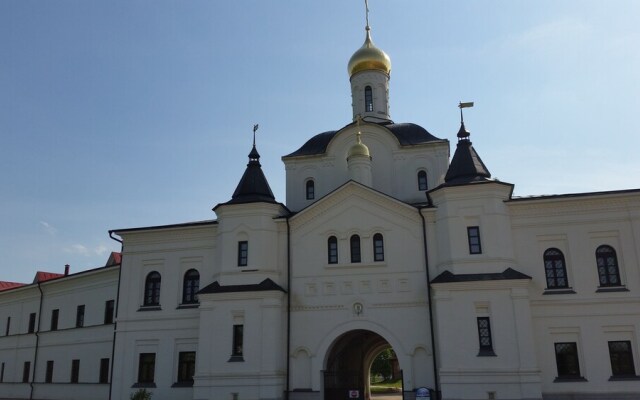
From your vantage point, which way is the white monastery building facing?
toward the camera
